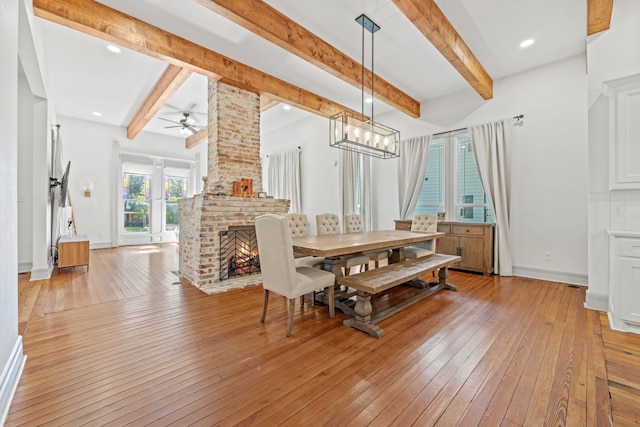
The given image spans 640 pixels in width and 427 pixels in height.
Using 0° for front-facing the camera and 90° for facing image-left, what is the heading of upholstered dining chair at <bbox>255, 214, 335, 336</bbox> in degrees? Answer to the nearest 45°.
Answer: approximately 225°

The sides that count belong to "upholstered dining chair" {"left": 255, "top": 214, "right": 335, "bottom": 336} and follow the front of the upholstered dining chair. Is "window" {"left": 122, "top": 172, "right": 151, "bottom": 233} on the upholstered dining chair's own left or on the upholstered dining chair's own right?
on the upholstered dining chair's own left

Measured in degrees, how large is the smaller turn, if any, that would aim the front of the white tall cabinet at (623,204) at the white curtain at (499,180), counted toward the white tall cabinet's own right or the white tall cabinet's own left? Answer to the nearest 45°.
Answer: approximately 90° to the white tall cabinet's own right

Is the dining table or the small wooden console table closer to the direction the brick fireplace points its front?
the dining table

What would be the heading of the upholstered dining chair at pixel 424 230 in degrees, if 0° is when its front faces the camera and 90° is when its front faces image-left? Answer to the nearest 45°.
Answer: approximately 45°

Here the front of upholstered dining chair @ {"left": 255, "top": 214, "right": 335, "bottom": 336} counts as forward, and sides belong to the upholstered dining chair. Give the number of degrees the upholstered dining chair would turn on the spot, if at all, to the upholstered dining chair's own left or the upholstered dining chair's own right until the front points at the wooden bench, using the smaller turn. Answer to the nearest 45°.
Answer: approximately 45° to the upholstered dining chair's own right

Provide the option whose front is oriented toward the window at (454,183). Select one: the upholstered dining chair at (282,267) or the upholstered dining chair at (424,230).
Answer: the upholstered dining chair at (282,267)

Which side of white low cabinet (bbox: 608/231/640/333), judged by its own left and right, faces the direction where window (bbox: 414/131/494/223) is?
right
